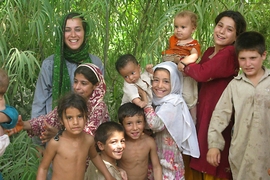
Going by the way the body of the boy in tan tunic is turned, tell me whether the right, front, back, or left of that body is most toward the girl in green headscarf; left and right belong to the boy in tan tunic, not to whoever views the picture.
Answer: right

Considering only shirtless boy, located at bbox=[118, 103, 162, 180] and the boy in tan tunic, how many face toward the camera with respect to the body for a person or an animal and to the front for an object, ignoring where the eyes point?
2

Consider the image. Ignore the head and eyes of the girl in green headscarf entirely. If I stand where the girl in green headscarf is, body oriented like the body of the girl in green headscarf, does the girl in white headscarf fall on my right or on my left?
on my left

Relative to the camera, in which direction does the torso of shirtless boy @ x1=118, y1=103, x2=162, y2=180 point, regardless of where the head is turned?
toward the camera

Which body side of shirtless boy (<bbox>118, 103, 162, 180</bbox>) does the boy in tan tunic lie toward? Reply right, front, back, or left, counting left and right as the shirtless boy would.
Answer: left

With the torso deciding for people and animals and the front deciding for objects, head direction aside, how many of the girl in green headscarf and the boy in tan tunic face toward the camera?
2

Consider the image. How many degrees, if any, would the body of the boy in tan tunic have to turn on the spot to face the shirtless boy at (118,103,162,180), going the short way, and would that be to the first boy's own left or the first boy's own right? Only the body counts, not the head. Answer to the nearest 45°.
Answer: approximately 90° to the first boy's own right

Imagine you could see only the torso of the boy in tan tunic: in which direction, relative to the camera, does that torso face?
toward the camera
